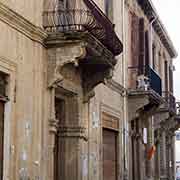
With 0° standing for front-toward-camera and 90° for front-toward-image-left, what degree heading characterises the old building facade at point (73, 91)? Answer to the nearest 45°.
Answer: approximately 315°

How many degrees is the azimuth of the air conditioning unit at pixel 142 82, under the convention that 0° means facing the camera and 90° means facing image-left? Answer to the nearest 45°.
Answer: approximately 315°
